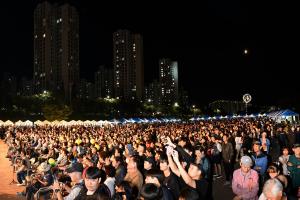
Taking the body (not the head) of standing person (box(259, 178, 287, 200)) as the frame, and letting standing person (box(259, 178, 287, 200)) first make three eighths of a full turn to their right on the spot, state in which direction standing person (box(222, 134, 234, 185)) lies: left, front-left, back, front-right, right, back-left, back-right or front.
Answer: front

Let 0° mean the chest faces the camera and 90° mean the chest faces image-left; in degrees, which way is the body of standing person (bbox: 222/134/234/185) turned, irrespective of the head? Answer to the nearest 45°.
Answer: approximately 45°

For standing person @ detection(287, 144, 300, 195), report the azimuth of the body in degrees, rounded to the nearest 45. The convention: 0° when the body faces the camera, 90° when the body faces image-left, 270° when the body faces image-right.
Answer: approximately 45°

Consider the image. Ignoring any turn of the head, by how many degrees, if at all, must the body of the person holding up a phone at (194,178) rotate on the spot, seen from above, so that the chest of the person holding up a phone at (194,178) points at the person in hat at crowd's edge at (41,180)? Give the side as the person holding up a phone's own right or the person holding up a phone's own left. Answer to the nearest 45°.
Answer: approximately 45° to the person holding up a phone's own right

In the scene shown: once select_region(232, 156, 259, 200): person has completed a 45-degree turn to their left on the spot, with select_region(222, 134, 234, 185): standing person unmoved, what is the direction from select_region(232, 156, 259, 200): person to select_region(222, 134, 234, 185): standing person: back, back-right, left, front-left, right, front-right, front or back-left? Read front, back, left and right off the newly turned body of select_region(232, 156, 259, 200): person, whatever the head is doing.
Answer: back-left

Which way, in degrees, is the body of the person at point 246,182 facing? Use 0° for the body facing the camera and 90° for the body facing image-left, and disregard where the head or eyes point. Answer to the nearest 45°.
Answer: approximately 0°

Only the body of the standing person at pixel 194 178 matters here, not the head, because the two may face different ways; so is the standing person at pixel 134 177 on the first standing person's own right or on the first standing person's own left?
on the first standing person's own right

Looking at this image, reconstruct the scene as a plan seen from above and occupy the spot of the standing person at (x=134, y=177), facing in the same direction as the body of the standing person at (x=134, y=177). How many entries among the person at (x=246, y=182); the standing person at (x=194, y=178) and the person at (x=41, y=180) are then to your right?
1
